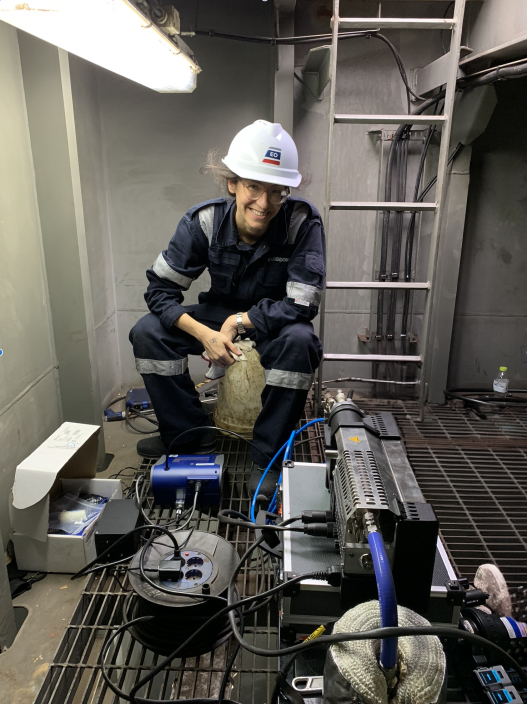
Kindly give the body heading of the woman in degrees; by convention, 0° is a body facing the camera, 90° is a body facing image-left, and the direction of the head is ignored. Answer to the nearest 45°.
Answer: approximately 0°

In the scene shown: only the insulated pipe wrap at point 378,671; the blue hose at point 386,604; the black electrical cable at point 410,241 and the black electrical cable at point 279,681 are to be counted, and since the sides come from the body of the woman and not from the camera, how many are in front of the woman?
3

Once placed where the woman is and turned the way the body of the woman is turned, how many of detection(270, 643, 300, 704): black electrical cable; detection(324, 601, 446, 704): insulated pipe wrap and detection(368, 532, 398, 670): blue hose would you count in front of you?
3

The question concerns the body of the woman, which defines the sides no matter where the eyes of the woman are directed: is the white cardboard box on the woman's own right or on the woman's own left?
on the woman's own right

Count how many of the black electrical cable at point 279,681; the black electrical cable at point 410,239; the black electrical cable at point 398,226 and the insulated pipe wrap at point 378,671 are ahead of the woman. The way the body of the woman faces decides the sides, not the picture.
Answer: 2

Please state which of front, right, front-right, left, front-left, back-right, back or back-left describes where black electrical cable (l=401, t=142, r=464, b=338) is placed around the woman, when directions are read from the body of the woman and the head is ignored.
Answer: back-left

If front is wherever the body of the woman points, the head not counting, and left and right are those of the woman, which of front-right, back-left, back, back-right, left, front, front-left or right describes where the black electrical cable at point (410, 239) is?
back-left

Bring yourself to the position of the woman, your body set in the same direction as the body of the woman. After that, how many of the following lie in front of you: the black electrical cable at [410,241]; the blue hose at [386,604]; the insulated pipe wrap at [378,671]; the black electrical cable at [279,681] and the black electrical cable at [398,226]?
3

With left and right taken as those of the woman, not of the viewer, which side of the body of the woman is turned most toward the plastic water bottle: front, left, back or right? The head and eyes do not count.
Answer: left

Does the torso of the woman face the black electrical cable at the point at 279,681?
yes
